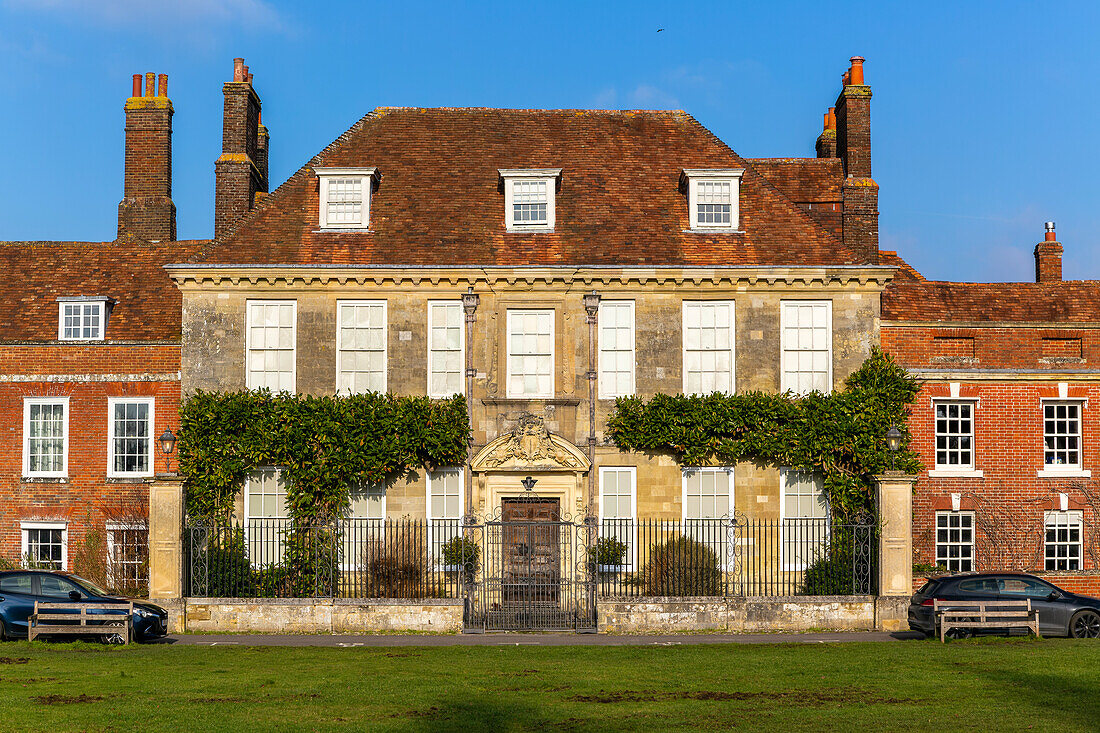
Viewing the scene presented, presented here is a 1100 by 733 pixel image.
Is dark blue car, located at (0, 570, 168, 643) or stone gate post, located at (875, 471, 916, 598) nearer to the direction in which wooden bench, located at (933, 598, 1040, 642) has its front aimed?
the dark blue car

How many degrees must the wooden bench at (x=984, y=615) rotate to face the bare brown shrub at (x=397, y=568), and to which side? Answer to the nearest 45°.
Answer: approximately 90° to its right

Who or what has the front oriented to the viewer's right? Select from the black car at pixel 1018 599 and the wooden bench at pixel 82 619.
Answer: the black car

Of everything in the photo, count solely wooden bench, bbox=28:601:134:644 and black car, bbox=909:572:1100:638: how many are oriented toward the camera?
1

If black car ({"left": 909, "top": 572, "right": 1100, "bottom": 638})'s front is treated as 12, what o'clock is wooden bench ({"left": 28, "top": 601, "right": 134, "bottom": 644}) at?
The wooden bench is roughly at 5 o'clock from the black car.

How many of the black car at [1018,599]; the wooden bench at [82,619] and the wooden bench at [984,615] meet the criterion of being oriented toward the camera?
2

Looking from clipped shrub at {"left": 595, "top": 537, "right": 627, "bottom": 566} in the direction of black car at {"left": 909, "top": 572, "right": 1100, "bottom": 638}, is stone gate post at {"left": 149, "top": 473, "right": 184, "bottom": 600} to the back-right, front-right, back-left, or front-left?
back-right

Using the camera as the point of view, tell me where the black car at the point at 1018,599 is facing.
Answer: facing to the right of the viewer

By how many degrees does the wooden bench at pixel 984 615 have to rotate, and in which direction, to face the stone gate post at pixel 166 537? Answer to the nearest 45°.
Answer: approximately 90° to its right
